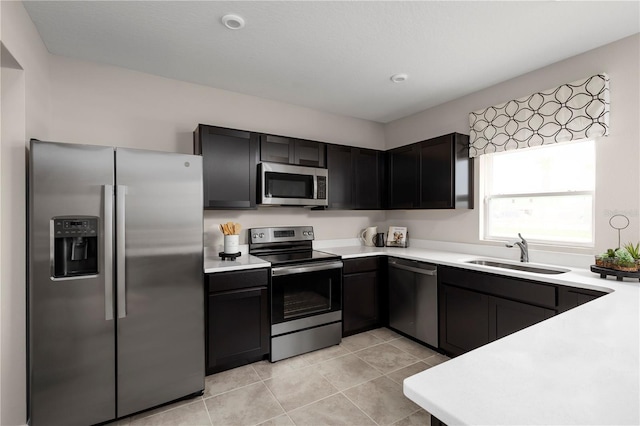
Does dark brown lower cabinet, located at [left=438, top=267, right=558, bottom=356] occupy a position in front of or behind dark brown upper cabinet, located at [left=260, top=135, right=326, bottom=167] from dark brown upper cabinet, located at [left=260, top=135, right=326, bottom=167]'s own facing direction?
in front

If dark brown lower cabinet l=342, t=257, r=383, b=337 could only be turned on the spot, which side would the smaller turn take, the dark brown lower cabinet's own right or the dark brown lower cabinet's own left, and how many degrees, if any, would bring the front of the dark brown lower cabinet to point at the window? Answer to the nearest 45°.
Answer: approximately 45° to the dark brown lower cabinet's own left

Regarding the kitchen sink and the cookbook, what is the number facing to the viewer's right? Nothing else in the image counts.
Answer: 0

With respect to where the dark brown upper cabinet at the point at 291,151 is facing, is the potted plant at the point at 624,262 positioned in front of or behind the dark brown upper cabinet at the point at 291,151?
in front

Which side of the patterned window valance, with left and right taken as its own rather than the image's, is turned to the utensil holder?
front

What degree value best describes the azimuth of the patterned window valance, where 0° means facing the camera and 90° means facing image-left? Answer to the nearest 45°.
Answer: approximately 45°

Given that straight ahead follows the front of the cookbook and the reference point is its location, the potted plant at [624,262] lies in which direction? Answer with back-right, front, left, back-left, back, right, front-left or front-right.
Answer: front-left

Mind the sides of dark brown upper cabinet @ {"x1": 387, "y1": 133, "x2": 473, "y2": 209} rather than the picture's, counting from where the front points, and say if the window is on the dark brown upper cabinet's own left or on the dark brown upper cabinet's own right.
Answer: on the dark brown upper cabinet's own left

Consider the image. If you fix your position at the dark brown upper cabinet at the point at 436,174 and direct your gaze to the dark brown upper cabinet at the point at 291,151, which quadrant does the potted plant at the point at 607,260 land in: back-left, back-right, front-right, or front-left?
back-left

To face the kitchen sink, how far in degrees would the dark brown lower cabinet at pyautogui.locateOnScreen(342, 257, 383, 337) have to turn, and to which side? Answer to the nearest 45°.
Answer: approximately 45° to its left

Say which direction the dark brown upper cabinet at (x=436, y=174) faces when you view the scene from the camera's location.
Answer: facing the viewer and to the left of the viewer

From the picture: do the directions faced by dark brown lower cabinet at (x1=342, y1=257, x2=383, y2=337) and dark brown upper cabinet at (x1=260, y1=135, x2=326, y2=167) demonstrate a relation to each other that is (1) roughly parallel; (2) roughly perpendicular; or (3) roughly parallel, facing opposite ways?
roughly parallel

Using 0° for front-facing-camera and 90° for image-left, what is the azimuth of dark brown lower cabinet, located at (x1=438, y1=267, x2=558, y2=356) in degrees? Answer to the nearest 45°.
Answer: approximately 45°
